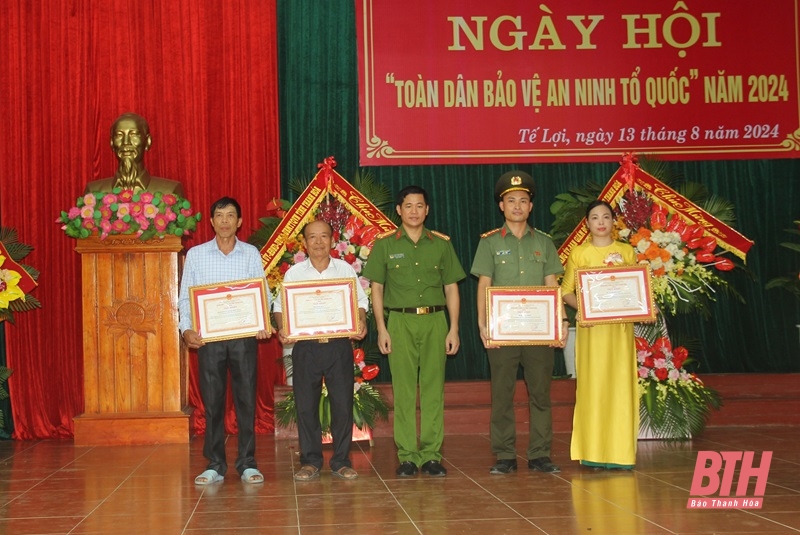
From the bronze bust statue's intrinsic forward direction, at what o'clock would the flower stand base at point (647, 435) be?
The flower stand base is roughly at 10 o'clock from the bronze bust statue.

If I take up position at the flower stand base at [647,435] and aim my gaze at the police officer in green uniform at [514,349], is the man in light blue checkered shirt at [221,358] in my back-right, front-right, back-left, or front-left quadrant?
front-right

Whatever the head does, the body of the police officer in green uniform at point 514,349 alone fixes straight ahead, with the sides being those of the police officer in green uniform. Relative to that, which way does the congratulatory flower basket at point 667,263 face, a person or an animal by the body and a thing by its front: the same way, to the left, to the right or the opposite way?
the same way

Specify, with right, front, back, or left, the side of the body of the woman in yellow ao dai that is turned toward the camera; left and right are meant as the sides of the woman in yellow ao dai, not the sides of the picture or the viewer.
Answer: front

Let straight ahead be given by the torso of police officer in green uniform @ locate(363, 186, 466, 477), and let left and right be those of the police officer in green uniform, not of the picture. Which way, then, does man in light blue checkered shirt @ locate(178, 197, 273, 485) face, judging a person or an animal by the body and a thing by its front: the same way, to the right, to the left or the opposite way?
the same way

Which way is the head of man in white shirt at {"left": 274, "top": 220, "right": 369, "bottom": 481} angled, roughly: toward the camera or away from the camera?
toward the camera

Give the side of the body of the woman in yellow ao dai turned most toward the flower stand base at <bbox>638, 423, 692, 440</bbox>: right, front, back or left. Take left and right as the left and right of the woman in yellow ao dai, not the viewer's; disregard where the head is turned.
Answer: back

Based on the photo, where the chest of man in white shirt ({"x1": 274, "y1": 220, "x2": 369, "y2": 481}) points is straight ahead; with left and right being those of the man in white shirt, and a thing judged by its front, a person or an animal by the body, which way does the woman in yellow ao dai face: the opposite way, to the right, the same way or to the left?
the same way

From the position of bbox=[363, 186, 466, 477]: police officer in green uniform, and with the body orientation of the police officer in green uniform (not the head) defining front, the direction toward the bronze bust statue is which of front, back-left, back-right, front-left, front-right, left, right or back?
back-right

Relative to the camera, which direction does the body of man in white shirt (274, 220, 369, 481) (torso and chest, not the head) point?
toward the camera

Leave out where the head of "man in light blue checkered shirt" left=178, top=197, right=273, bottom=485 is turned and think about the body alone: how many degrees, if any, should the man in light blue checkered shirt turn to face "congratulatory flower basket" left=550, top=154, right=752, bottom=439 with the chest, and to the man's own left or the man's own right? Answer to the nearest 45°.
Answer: approximately 90° to the man's own left

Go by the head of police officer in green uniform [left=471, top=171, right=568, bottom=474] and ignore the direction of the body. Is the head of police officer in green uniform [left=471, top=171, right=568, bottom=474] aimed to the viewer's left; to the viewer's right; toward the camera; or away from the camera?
toward the camera

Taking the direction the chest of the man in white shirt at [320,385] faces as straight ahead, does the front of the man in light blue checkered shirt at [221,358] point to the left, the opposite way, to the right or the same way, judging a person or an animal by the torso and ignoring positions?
the same way

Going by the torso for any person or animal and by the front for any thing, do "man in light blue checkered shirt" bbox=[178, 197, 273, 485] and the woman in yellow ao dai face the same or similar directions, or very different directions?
same or similar directions
